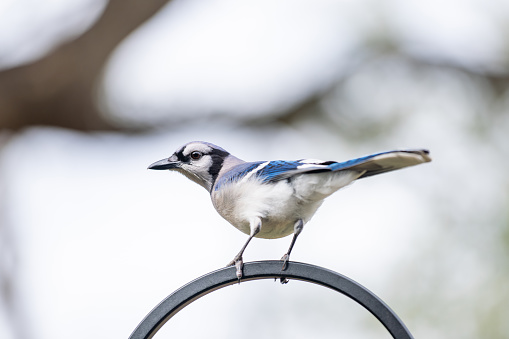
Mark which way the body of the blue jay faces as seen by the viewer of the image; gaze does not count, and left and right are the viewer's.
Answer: facing to the left of the viewer
